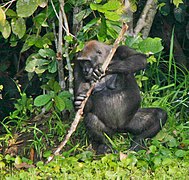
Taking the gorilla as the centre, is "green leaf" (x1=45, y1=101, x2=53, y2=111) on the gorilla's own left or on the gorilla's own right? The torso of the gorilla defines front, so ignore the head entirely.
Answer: on the gorilla's own right

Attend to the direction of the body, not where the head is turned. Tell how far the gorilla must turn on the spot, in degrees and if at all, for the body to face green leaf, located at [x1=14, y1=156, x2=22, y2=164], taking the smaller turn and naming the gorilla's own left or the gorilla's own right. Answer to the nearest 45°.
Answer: approximately 90° to the gorilla's own right

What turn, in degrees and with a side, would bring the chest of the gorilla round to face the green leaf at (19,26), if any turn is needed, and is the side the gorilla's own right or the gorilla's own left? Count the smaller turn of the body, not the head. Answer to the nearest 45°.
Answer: approximately 90° to the gorilla's own right

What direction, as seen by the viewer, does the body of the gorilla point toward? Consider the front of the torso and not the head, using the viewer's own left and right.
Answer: facing the viewer

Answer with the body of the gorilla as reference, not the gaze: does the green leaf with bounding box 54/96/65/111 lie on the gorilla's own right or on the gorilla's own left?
on the gorilla's own right

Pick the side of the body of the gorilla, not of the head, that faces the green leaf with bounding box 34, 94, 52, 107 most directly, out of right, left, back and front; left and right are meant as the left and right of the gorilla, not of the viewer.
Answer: right
